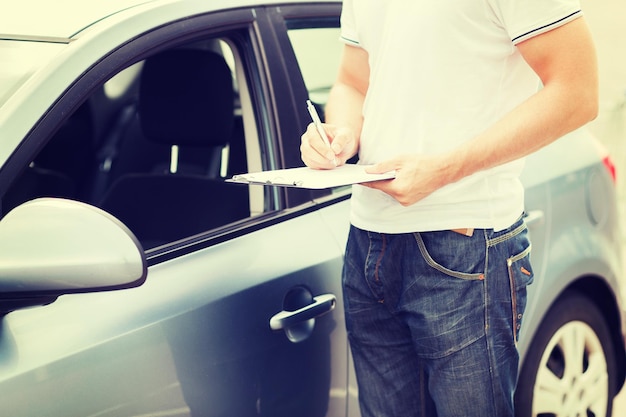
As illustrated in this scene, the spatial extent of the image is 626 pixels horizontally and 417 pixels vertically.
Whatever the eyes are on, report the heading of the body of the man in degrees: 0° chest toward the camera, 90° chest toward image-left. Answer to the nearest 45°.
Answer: approximately 45°

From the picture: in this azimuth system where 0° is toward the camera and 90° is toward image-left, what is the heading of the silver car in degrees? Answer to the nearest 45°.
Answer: approximately 45°
